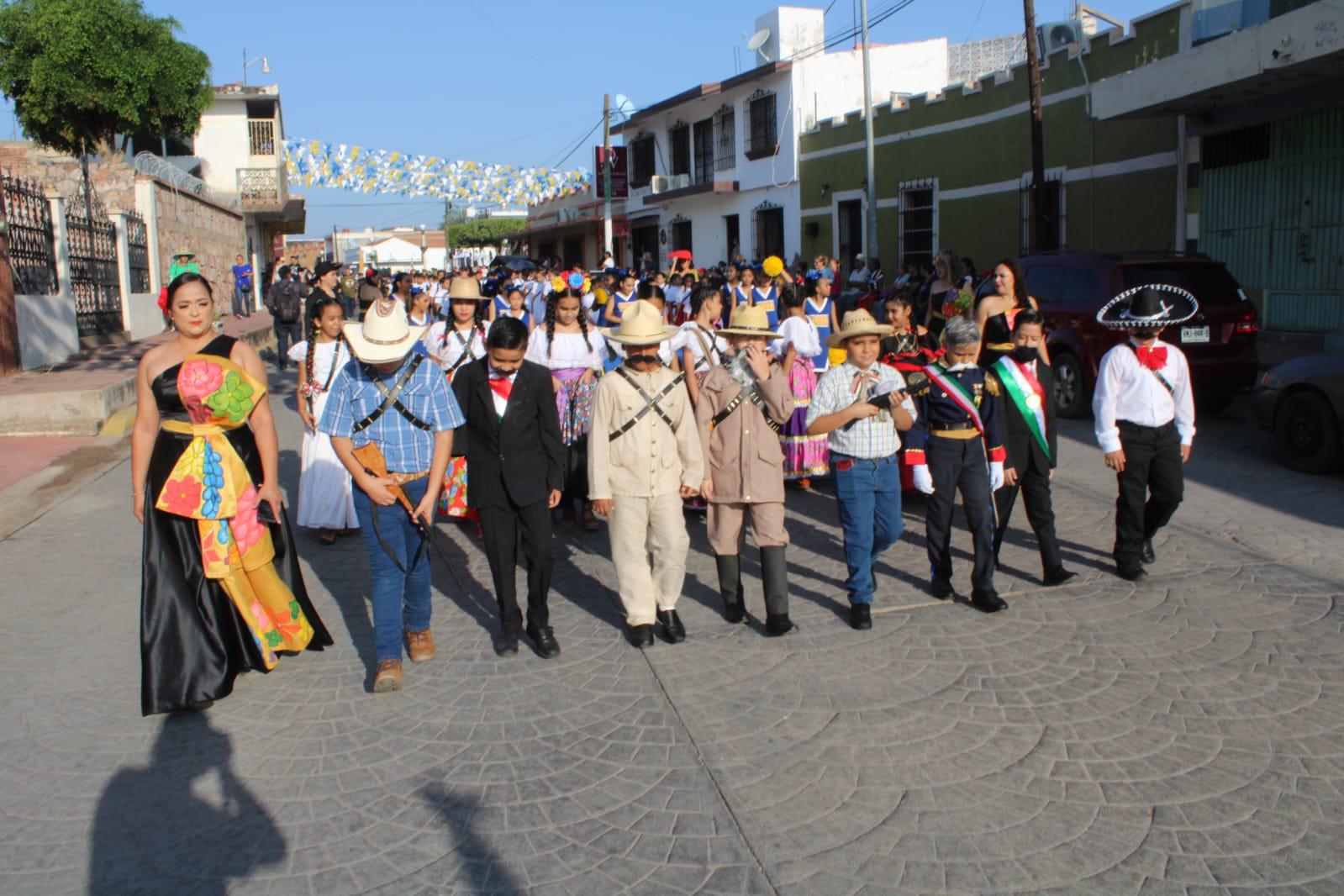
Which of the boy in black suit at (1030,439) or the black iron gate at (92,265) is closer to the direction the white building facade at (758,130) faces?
the black iron gate

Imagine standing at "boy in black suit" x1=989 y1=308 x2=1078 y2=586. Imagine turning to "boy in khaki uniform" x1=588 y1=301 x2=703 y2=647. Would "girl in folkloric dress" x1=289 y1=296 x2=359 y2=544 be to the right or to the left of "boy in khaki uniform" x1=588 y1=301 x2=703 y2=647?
right

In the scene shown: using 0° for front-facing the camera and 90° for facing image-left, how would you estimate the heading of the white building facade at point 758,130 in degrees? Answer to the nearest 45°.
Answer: approximately 45°

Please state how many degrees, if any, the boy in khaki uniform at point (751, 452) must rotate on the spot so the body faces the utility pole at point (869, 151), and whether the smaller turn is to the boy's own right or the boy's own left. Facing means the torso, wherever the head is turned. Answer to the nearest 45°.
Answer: approximately 180°

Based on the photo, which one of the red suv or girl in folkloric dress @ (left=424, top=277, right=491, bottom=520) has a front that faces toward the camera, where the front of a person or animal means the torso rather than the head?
the girl in folkloric dress

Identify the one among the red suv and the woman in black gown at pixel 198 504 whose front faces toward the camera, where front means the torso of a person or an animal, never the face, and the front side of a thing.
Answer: the woman in black gown

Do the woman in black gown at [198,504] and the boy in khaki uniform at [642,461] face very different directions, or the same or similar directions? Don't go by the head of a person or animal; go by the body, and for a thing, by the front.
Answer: same or similar directions

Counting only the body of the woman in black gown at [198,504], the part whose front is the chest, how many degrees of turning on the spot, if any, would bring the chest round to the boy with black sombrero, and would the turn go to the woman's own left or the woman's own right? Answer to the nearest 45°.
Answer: approximately 90° to the woman's own left

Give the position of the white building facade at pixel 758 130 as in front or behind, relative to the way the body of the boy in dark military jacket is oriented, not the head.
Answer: behind

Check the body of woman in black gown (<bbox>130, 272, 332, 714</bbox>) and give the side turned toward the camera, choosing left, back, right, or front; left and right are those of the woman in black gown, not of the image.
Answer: front

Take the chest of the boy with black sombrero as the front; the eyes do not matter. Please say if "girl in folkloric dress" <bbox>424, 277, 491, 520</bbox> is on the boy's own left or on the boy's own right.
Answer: on the boy's own right

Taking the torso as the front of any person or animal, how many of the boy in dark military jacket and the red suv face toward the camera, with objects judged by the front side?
1

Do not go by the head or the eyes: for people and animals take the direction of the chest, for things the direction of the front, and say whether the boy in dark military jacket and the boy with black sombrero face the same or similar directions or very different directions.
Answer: same or similar directions

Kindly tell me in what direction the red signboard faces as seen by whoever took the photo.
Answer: facing the viewer

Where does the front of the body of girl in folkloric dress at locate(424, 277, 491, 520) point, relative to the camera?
toward the camera

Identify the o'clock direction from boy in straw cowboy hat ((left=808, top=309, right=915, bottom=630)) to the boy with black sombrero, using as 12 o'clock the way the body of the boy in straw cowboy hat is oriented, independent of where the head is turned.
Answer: The boy with black sombrero is roughly at 8 o'clock from the boy in straw cowboy hat.

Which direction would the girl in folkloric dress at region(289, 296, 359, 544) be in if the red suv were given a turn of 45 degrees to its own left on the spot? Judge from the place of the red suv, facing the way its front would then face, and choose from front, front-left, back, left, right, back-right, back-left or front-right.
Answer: front-left

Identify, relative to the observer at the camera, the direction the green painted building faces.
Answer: facing the viewer and to the left of the viewer

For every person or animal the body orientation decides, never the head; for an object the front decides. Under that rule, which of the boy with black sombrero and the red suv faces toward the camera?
the boy with black sombrero
